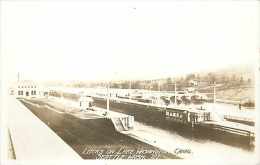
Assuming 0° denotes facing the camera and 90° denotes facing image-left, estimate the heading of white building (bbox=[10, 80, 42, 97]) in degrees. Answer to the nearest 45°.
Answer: approximately 0°
